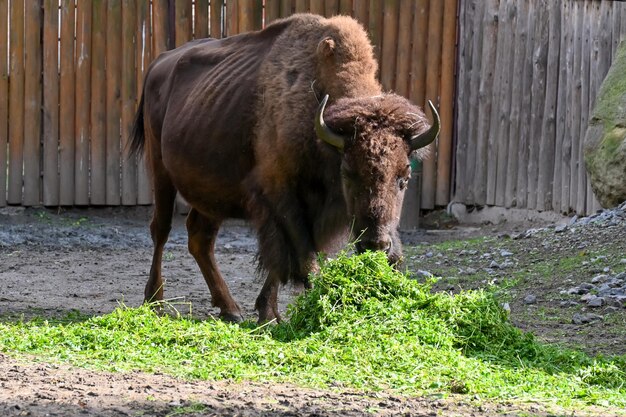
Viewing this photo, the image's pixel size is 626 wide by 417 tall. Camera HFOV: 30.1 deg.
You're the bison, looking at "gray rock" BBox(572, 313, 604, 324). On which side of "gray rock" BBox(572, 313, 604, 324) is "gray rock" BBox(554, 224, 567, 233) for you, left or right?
left

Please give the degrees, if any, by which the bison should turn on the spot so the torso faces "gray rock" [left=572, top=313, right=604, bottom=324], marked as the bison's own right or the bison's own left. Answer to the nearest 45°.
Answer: approximately 45° to the bison's own left

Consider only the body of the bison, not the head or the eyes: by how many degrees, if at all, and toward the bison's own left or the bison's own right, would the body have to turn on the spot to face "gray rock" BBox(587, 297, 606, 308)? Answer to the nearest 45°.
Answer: approximately 45° to the bison's own left

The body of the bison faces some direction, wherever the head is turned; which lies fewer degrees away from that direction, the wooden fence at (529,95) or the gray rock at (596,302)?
the gray rock

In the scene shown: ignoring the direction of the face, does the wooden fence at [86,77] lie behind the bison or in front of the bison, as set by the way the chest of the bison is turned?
behind

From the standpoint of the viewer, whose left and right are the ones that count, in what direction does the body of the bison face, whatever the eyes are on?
facing the viewer and to the right of the viewer

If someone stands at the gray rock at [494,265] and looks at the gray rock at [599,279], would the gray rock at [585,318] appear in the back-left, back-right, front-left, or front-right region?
front-right

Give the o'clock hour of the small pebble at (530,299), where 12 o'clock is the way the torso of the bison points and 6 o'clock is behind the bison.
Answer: The small pebble is roughly at 10 o'clock from the bison.

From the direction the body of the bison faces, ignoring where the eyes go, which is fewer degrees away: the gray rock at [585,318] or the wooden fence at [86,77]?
the gray rock

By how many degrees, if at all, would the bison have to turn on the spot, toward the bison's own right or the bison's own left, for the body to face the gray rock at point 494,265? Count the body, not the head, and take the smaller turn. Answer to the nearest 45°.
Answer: approximately 90° to the bison's own left

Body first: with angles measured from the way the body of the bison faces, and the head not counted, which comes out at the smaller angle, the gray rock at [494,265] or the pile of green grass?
the pile of green grass

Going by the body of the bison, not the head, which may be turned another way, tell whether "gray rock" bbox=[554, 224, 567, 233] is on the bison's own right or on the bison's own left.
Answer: on the bison's own left

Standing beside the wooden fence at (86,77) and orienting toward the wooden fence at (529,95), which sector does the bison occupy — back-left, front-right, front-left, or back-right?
front-right

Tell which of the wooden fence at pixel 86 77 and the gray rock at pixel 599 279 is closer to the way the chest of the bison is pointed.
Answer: the gray rock

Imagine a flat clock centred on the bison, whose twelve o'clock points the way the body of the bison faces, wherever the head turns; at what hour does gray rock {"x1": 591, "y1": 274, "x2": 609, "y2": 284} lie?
The gray rock is roughly at 10 o'clock from the bison.
